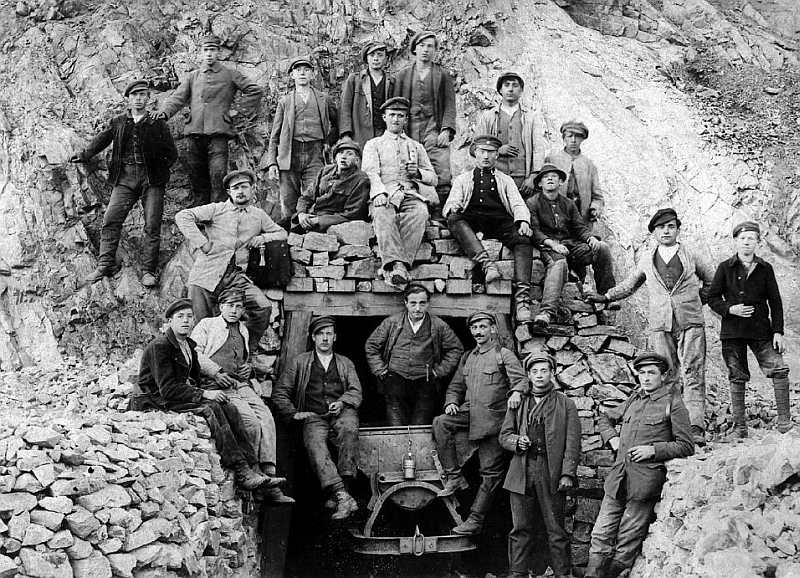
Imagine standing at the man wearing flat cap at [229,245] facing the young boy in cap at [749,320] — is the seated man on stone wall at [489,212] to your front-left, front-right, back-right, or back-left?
front-left

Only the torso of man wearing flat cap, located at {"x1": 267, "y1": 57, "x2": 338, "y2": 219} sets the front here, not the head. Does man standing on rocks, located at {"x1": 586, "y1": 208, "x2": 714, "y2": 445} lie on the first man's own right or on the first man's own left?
on the first man's own left

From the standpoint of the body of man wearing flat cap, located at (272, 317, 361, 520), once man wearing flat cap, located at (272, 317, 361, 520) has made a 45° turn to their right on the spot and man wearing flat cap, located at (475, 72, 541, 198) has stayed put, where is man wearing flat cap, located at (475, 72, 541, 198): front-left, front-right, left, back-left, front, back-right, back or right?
back

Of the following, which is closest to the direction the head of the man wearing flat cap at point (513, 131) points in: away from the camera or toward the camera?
toward the camera

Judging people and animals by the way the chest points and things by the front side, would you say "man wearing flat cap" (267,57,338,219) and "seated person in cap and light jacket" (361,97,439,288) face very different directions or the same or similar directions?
same or similar directions

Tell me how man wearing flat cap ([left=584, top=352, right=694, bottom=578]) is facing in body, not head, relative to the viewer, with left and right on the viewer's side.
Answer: facing the viewer and to the left of the viewer

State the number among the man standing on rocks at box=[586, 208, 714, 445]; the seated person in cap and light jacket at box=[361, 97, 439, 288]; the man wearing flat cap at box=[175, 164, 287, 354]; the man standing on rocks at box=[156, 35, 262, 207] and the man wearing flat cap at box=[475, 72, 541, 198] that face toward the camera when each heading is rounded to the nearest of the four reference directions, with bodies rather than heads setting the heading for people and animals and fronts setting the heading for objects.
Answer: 5

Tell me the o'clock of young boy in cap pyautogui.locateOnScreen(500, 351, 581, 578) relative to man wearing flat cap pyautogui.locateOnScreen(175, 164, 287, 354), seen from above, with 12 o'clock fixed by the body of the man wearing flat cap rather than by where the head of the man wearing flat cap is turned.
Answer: The young boy in cap is roughly at 10 o'clock from the man wearing flat cap.

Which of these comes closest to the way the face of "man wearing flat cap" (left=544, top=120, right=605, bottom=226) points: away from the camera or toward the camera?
toward the camera

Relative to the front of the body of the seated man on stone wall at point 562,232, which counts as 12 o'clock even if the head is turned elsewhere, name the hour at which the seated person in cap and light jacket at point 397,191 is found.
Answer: The seated person in cap and light jacket is roughly at 3 o'clock from the seated man on stone wall.

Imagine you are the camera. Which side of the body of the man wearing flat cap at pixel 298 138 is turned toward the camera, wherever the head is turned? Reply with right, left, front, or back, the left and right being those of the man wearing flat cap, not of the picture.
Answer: front

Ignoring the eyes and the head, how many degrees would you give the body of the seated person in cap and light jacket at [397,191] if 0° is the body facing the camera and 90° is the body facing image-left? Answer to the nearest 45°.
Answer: approximately 0°

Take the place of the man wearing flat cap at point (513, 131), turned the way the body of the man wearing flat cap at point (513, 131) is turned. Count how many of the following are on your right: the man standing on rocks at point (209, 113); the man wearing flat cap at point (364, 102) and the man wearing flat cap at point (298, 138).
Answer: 3

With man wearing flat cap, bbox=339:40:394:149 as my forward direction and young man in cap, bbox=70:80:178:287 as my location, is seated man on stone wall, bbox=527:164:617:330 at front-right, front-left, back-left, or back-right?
front-right

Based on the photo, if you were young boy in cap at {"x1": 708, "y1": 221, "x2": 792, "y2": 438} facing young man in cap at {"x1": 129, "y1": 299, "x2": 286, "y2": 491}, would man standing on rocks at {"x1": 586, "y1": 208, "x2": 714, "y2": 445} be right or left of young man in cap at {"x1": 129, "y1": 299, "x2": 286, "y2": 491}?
right

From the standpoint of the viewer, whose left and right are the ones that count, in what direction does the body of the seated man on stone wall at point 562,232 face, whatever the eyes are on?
facing the viewer

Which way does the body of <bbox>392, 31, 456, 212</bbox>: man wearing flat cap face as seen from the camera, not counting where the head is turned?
toward the camera

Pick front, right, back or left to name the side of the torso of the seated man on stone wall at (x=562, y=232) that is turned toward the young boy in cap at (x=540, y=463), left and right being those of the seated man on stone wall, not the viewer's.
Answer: front

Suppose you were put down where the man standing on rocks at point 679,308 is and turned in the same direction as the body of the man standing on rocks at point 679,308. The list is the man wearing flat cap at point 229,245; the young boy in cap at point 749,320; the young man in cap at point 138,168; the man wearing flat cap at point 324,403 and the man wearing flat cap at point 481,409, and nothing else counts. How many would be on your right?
4

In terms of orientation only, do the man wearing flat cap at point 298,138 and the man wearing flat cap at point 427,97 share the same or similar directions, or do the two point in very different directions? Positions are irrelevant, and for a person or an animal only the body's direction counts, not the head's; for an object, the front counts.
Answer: same or similar directions

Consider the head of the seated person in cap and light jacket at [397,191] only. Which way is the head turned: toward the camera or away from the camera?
toward the camera
